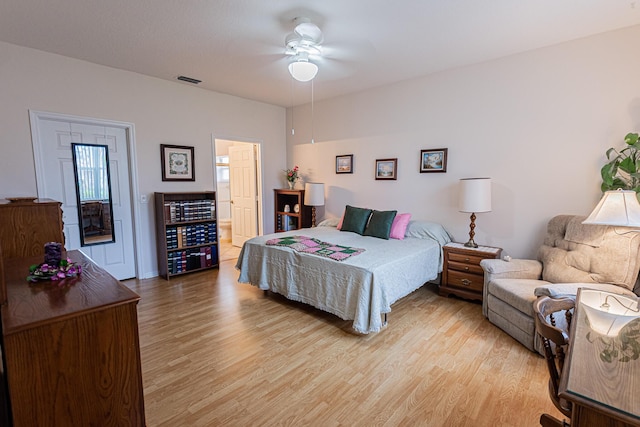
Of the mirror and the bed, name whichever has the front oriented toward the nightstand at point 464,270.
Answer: the mirror

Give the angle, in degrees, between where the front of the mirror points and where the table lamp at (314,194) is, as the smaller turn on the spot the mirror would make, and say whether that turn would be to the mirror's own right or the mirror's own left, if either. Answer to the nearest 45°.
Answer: approximately 45° to the mirror's own left

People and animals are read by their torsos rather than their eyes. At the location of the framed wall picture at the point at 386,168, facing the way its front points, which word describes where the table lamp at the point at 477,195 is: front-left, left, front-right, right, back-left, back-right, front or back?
left

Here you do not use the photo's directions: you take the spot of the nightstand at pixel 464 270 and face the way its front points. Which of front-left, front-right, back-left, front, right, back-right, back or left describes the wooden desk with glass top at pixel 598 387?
front-left

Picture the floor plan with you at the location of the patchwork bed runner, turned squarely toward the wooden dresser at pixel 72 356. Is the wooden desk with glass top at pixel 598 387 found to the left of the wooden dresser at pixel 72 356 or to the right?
left

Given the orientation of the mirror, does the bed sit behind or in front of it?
in front

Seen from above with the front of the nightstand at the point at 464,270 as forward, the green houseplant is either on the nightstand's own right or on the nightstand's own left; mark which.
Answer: on the nightstand's own left

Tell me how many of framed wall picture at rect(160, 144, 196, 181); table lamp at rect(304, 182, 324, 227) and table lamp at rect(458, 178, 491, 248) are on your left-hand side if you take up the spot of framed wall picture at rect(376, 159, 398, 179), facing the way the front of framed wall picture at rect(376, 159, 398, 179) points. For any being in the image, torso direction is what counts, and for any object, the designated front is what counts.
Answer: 1

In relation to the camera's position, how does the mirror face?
facing the viewer and to the right of the viewer

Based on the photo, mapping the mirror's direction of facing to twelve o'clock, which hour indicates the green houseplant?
The green houseplant is roughly at 12 o'clock from the mirror.

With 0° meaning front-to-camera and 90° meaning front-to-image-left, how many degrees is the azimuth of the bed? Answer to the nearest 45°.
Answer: approximately 45°
